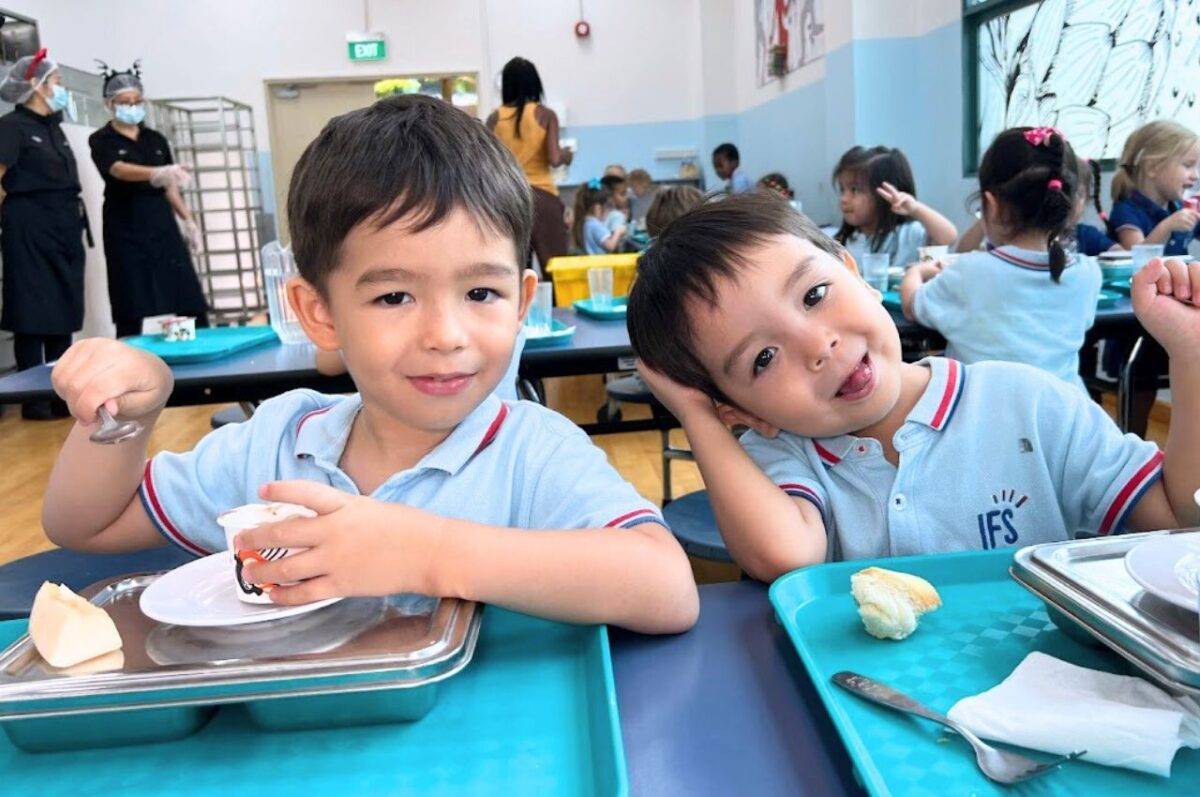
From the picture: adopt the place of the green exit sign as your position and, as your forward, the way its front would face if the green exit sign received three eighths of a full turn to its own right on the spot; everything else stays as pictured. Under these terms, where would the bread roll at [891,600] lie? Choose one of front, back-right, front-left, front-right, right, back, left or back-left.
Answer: back-left

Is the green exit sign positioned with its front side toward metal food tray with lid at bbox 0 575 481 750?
yes

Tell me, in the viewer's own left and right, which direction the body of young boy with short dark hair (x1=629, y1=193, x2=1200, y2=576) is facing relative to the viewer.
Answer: facing the viewer

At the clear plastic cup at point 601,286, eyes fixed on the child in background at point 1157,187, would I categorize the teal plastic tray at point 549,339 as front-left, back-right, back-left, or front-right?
back-right

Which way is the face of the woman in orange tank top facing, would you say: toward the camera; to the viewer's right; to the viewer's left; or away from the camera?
away from the camera

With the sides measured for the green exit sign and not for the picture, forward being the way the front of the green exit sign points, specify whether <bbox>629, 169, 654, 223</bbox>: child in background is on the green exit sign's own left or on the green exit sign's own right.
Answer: on the green exit sign's own left

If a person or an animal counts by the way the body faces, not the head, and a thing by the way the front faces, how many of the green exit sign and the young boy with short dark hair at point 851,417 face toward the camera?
2

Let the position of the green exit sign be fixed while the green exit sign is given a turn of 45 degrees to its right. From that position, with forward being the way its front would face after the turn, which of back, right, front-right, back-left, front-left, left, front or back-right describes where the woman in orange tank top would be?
front-left

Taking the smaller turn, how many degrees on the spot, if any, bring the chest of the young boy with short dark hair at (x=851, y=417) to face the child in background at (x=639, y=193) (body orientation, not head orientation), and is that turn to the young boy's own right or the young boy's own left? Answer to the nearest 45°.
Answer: approximately 180°

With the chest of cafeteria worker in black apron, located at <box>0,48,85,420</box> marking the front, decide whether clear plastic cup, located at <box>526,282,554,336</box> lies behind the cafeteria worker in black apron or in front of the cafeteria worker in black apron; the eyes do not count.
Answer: in front
